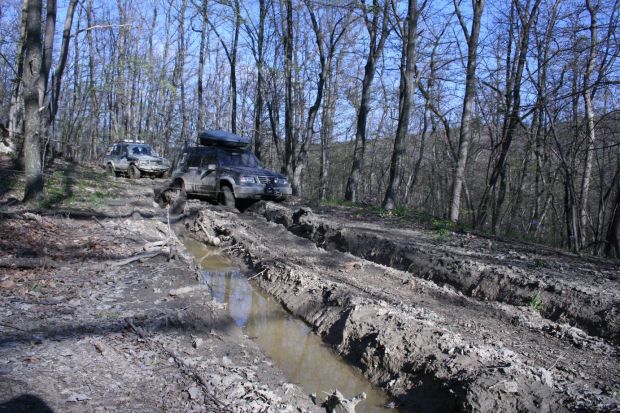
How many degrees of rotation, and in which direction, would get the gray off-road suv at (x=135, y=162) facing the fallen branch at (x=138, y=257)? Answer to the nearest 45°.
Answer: approximately 45° to its right

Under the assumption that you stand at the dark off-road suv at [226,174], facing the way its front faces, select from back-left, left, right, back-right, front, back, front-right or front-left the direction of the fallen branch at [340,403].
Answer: front-right

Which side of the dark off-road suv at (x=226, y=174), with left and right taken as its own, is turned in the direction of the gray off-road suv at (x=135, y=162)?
back

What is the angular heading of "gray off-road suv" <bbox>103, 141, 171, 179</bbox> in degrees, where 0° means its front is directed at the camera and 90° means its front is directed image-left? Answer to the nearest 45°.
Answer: approximately 315°

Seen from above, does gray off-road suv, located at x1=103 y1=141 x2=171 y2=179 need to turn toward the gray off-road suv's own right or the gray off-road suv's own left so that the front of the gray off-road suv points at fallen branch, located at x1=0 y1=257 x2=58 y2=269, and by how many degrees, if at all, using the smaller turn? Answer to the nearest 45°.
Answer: approximately 45° to the gray off-road suv's own right

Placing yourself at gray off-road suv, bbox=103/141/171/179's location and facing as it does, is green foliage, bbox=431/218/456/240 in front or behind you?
in front

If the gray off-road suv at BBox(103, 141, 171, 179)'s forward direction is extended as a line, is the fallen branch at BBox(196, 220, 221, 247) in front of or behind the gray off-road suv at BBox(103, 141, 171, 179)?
in front

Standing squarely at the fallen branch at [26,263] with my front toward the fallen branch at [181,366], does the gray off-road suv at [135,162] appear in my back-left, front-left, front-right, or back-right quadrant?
back-left

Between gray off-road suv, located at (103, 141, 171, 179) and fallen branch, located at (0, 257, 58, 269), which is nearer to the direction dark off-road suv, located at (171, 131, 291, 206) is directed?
the fallen branch

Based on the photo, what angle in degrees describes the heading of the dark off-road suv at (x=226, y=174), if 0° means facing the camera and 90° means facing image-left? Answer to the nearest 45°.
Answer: approximately 315°

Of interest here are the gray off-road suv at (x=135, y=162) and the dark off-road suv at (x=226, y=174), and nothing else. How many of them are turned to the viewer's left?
0

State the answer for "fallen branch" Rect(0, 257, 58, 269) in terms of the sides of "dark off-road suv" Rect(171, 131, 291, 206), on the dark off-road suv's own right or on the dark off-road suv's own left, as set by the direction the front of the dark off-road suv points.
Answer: on the dark off-road suv's own right
